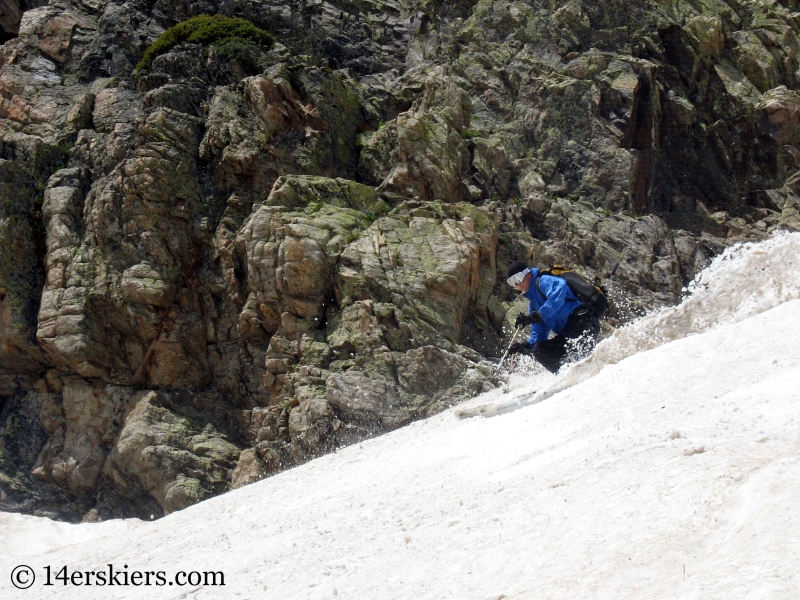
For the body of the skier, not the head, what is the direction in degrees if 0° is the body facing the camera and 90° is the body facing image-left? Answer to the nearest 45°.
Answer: approximately 90°
